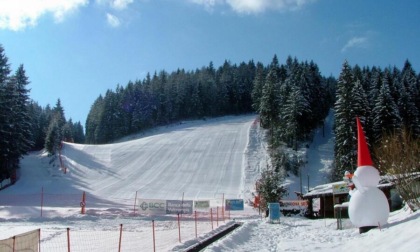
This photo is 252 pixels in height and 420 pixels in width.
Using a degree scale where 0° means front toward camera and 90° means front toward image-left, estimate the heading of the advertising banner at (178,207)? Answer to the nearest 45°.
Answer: approximately 0°

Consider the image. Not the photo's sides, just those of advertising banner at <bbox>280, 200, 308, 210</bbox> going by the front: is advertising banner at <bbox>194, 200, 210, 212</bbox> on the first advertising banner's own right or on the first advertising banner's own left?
on the first advertising banner's own right

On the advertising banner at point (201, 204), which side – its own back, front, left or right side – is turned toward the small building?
left

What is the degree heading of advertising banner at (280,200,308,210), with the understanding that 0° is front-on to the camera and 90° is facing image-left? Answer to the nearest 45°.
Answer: approximately 0°

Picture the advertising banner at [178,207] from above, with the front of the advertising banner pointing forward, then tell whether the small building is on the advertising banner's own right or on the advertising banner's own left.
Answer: on the advertising banner's own left

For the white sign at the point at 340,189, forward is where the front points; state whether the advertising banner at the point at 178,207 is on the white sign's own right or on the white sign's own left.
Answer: on the white sign's own right

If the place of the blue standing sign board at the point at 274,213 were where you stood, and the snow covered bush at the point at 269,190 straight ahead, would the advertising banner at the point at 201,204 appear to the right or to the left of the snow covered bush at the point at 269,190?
left

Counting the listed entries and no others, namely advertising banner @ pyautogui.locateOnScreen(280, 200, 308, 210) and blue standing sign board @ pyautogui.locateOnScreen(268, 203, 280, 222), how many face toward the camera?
2
